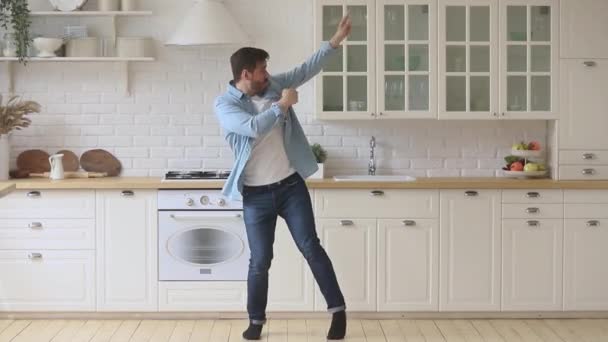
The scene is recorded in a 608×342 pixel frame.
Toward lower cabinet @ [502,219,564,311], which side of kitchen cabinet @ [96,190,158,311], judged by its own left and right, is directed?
left

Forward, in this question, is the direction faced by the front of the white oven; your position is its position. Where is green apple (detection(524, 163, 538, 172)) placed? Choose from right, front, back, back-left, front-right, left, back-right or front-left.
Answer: left

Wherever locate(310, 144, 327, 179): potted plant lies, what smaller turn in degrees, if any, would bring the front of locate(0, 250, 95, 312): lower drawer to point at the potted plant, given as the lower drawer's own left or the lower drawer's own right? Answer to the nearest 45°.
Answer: approximately 90° to the lower drawer's own left

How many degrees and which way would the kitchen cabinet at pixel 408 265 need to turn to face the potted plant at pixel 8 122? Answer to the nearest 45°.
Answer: approximately 90° to its right

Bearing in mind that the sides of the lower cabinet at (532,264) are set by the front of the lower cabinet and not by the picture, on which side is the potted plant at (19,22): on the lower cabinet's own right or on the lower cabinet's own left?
on the lower cabinet's own right

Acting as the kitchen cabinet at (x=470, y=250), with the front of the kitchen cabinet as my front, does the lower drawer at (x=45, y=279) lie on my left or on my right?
on my right

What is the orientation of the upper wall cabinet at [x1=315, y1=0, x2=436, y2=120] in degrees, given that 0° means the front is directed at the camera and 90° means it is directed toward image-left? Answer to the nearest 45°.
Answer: approximately 0°

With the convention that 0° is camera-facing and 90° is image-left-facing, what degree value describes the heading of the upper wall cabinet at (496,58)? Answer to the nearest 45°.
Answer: approximately 0°

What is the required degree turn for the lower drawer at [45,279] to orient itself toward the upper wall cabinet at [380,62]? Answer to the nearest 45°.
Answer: approximately 90° to its left

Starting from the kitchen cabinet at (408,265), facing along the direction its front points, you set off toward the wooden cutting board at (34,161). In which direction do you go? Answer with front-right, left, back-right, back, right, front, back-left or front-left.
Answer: right
